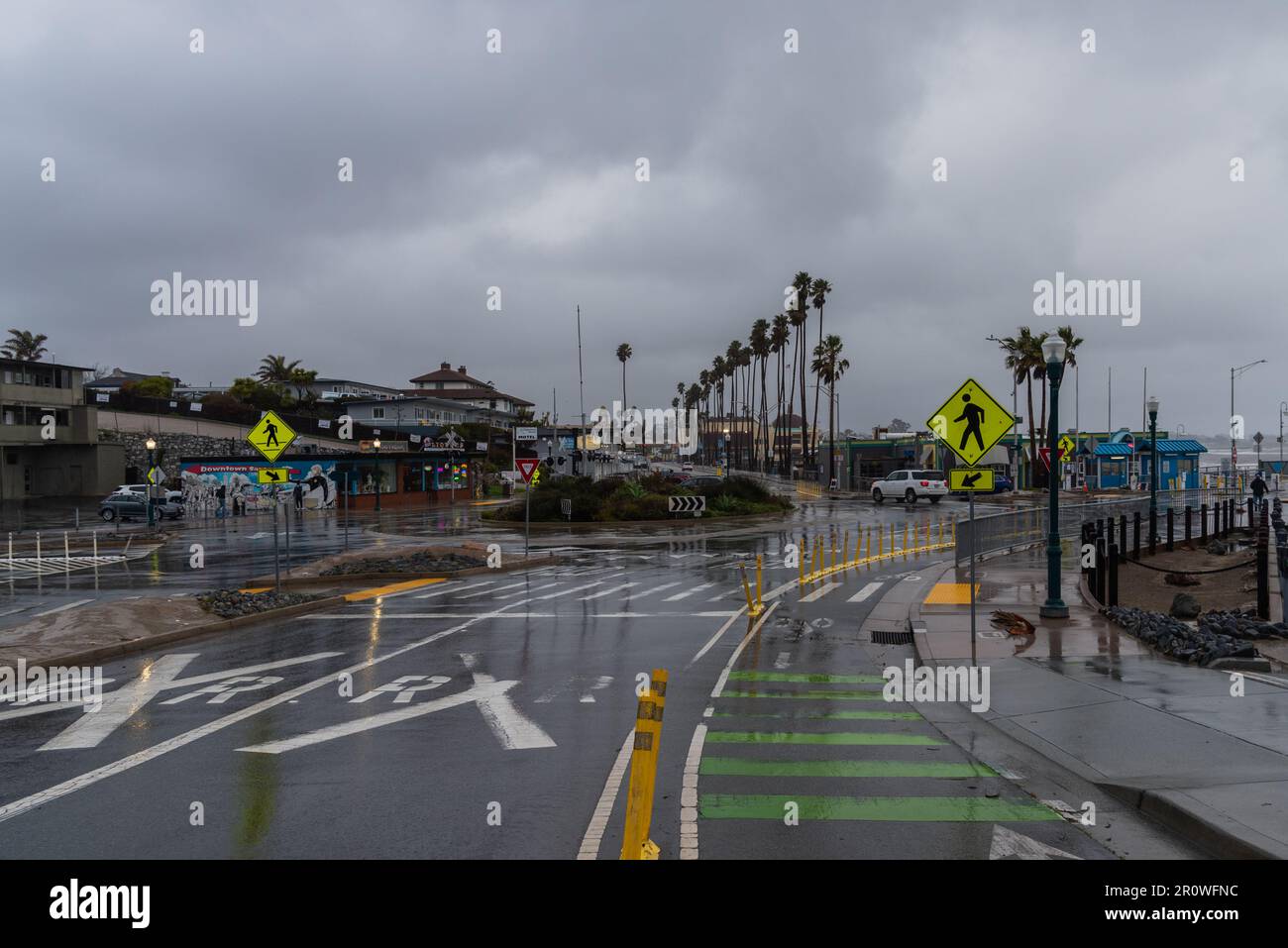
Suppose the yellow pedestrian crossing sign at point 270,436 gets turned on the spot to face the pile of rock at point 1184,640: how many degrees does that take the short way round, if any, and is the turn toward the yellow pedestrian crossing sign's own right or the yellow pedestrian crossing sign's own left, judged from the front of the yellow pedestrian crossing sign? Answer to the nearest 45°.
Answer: approximately 45° to the yellow pedestrian crossing sign's own left

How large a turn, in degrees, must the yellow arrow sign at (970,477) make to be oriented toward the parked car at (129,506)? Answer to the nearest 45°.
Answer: approximately 135° to its right

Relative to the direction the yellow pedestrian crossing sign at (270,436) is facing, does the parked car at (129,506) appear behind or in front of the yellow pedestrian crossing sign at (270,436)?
behind

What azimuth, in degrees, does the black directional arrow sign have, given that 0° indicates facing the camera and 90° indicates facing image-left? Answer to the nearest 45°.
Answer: approximately 0°
